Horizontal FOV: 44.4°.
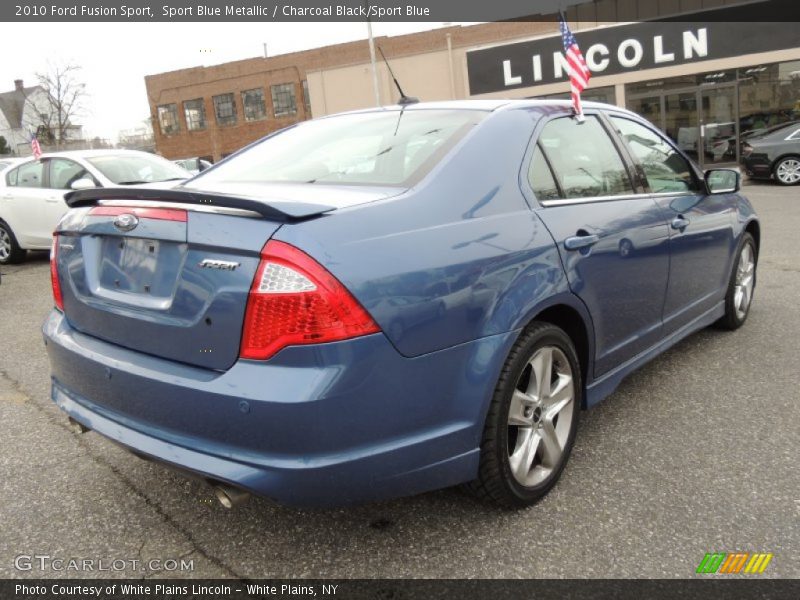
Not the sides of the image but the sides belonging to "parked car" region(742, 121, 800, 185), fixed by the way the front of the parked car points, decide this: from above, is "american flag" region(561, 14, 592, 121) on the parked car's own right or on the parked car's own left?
on the parked car's own right

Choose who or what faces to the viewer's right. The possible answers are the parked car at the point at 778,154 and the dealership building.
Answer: the parked car

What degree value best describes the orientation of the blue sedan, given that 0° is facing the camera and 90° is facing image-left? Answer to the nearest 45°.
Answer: approximately 225°

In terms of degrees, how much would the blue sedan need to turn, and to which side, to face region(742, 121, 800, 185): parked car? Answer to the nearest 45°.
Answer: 0° — it already faces it

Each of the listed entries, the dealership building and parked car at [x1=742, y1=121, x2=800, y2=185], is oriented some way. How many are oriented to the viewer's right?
1

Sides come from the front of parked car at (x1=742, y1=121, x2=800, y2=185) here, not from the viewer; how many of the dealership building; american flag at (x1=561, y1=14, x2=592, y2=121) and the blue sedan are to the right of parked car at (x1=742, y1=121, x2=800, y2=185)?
2

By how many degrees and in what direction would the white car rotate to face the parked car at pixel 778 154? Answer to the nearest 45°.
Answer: approximately 45° to its left

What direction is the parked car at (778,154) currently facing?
to the viewer's right
